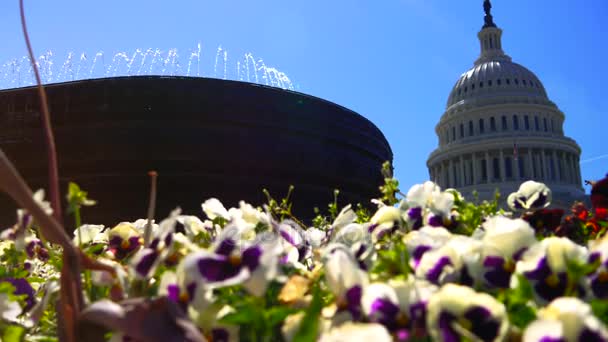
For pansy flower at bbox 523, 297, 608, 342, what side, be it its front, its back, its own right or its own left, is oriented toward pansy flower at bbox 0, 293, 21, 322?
right

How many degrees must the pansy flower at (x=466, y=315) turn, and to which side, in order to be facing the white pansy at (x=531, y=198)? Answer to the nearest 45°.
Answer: approximately 180°

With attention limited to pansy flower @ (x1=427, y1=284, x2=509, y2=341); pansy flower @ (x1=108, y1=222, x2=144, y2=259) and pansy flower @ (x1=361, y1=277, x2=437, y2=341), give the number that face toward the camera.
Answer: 3

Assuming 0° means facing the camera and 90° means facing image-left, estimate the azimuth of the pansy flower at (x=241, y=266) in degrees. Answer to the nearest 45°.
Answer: approximately 0°

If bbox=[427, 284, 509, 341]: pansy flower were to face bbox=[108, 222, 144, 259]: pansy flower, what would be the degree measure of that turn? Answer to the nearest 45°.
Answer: approximately 135° to its right
